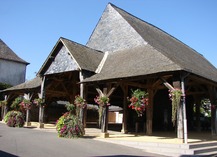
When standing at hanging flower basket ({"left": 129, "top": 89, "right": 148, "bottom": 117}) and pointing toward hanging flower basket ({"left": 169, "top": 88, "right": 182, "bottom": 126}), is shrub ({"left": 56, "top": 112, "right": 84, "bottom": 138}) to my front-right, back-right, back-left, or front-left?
back-right

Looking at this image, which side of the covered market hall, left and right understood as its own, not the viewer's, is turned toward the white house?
right

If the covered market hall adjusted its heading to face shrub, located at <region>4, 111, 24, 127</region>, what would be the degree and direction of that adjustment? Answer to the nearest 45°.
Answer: approximately 45° to its right

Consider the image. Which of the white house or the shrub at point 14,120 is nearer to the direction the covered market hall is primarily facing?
the shrub

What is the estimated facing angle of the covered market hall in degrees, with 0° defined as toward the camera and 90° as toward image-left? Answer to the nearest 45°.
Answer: approximately 45°
